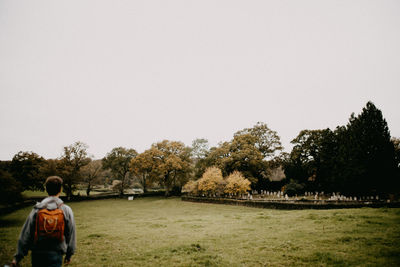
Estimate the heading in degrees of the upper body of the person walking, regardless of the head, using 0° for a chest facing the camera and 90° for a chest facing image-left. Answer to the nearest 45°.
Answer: approximately 180°

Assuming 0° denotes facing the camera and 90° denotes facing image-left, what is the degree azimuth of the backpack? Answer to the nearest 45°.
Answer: approximately 0°

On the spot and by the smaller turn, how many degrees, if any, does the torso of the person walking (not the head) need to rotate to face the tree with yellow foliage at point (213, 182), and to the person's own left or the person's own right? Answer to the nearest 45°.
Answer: approximately 45° to the person's own right
